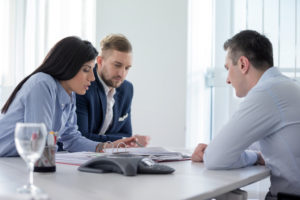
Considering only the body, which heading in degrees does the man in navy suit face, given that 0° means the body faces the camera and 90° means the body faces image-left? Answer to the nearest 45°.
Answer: approximately 315°

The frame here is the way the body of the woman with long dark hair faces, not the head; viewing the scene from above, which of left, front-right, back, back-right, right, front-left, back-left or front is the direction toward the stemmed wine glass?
right

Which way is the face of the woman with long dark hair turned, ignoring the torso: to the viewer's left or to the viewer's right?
to the viewer's right

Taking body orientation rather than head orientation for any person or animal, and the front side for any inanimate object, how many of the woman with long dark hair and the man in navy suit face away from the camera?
0

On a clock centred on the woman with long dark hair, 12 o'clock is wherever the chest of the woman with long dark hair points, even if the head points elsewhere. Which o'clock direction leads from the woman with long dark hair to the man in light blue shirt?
The man in light blue shirt is roughly at 1 o'clock from the woman with long dark hair.

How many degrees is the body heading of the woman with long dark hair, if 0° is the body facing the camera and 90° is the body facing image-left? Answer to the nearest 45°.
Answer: approximately 270°

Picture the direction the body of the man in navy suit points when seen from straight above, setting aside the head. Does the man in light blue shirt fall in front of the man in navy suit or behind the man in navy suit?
in front

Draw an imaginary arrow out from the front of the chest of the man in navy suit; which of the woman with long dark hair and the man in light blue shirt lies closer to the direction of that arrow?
the man in light blue shirt

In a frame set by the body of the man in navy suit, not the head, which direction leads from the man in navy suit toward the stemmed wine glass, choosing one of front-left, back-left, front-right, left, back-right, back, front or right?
front-right

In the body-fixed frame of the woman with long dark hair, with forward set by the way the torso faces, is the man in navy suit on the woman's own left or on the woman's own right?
on the woman's own left

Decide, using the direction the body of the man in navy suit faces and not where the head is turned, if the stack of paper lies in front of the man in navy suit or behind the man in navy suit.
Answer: in front

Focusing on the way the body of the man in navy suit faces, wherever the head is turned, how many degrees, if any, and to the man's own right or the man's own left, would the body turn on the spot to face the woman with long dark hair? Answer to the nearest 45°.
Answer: approximately 45° to the man's own right
